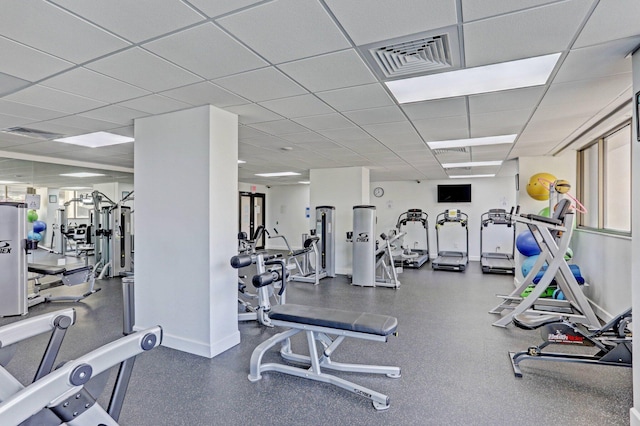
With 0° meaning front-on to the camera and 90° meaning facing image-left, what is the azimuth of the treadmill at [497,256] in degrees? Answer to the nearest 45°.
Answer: approximately 180°

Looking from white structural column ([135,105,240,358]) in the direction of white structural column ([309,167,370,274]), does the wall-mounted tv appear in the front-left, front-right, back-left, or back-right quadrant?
front-right

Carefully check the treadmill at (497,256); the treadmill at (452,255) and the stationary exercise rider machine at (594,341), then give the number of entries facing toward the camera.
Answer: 0

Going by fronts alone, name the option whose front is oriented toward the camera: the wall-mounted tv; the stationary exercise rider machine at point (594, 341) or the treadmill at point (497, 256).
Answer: the wall-mounted tv

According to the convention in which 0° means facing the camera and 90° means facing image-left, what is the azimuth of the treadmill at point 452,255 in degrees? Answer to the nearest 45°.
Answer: approximately 180°

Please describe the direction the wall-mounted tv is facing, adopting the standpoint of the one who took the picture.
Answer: facing the viewer

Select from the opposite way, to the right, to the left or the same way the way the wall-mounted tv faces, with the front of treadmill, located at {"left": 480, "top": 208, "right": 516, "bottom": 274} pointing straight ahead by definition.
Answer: the opposite way

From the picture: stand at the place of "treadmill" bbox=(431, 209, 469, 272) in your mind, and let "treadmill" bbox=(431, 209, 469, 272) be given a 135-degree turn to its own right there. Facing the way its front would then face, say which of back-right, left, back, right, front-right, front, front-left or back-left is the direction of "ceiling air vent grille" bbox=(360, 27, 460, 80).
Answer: front-right
